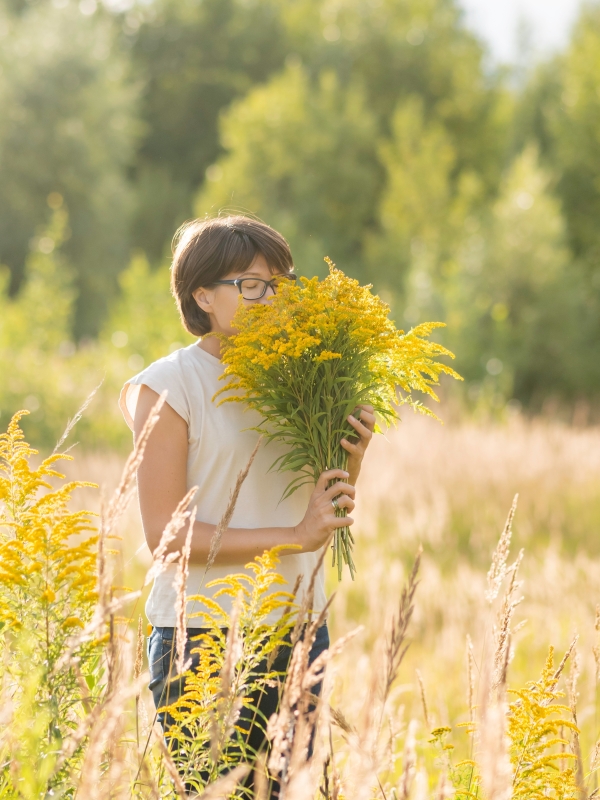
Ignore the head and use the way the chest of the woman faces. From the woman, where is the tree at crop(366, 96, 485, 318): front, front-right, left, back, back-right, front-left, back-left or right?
back-left

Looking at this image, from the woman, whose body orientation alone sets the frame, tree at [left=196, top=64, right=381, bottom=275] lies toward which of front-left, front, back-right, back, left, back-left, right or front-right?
back-left

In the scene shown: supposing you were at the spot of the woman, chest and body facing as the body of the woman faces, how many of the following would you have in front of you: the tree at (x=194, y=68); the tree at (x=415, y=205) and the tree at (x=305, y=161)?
0

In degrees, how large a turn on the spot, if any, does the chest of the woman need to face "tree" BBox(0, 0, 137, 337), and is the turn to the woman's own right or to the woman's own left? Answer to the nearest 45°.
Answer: approximately 135° to the woman's own left

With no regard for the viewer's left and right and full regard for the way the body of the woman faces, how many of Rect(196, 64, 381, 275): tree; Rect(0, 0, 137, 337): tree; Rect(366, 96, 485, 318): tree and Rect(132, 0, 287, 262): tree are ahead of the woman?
0

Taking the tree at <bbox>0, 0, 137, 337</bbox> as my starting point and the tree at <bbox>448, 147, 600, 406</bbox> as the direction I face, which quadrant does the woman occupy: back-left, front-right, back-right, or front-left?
front-right

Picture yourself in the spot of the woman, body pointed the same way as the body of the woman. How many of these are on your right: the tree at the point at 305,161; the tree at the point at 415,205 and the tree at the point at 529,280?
0

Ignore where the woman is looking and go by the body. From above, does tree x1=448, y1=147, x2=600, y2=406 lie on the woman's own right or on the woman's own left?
on the woman's own left

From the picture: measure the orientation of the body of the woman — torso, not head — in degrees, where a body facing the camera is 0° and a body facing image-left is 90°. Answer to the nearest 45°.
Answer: approximately 315°

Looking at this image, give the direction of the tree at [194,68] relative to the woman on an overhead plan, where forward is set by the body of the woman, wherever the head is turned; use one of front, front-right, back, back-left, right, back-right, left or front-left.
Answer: back-left
